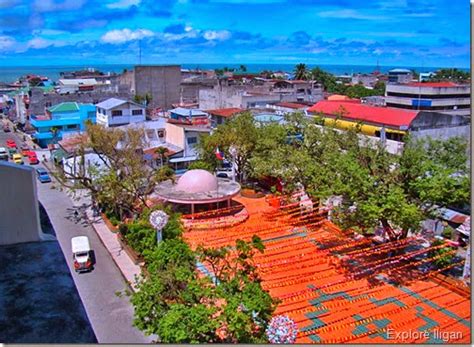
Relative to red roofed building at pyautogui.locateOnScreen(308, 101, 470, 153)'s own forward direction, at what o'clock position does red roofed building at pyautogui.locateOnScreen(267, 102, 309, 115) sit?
red roofed building at pyautogui.locateOnScreen(267, 102, 309, 115) is roughly at 3 o'clock from red roofed building at pyautogui.locateOnScreen(308, 101, 470, 153).

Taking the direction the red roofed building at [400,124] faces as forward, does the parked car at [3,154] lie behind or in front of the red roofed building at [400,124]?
in front

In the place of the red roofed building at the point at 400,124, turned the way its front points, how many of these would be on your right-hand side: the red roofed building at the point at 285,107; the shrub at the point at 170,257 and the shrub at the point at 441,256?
1

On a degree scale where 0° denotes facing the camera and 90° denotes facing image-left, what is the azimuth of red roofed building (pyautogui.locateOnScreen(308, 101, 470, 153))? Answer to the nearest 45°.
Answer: approximately 45°

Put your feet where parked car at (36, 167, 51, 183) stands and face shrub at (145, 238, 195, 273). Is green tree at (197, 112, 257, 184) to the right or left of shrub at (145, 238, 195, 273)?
left

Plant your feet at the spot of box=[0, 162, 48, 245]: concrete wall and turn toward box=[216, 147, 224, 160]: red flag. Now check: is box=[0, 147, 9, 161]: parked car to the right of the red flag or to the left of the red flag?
left

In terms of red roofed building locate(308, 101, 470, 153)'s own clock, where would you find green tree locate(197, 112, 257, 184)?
The green tree is roughly at 12 o'clock from the red roofed building.

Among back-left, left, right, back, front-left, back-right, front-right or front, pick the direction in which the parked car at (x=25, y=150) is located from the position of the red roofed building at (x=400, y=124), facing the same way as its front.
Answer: front-right

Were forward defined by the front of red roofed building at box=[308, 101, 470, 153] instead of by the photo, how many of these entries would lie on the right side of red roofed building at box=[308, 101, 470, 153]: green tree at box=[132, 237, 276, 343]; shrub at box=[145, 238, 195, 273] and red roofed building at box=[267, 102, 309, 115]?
1

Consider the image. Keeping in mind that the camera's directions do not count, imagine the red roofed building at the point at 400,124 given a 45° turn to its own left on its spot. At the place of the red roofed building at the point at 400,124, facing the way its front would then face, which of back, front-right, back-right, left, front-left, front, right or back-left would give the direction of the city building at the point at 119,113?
right

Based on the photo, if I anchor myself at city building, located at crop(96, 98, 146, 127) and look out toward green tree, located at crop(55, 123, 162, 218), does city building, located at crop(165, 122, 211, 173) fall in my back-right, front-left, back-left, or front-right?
front-left

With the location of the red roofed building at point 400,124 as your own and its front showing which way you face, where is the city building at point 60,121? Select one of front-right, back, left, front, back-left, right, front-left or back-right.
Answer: front-right

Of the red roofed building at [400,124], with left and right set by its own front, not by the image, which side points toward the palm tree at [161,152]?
front

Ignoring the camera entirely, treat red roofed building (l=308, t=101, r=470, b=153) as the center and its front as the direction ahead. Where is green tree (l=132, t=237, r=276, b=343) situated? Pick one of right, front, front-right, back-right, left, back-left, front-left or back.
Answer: front-left

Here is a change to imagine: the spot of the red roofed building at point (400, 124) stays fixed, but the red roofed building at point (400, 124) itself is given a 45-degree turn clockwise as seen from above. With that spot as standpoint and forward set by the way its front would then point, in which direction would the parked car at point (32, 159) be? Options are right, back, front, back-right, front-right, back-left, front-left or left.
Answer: front

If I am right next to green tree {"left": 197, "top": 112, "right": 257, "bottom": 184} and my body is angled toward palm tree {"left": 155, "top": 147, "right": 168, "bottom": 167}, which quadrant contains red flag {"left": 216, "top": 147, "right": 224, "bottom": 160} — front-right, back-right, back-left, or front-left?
front-right

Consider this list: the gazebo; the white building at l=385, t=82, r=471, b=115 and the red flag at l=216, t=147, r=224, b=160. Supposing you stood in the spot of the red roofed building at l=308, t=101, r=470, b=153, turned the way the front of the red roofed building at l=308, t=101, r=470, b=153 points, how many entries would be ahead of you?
2
